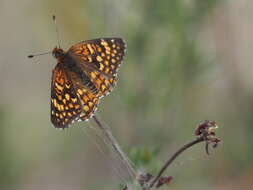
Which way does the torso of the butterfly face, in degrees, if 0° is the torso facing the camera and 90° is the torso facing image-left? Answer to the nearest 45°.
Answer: approximately 135°

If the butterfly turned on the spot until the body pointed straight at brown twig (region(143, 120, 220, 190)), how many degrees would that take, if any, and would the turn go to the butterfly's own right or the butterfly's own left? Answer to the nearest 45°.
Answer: approximately 180°
